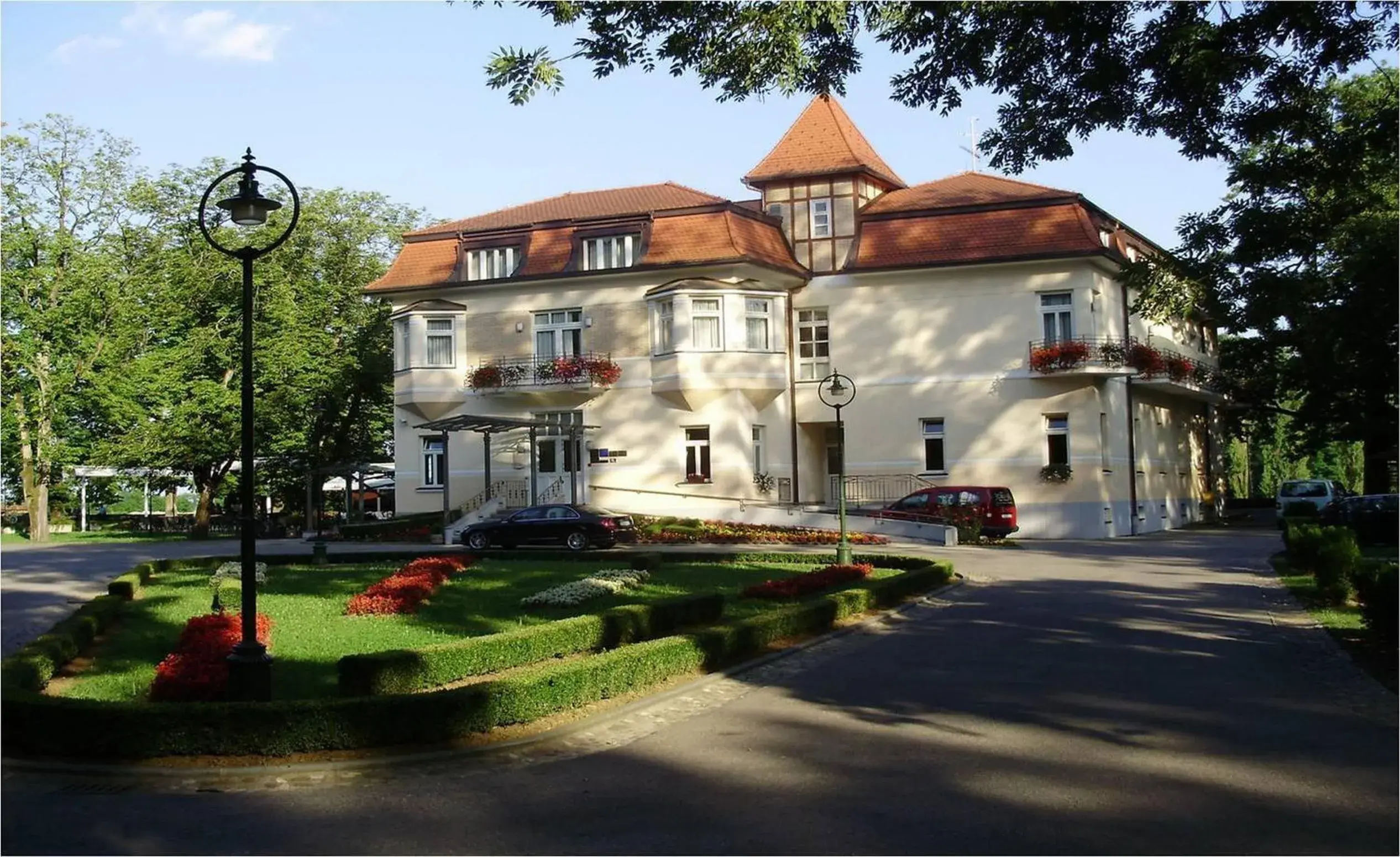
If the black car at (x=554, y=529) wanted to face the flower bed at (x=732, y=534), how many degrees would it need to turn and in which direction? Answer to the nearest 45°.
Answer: approximately 135° to its right

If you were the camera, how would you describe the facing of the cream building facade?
facing the viewer

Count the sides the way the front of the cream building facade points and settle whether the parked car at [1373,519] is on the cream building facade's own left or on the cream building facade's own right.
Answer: on the cream building facade's own left

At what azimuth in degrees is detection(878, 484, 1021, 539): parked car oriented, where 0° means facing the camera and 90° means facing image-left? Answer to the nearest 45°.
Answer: approximately 135°

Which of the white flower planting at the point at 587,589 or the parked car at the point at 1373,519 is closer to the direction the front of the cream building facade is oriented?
the white flower planting

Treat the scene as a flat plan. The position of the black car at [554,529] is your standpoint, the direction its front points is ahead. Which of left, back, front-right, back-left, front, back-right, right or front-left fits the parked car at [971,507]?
back-right

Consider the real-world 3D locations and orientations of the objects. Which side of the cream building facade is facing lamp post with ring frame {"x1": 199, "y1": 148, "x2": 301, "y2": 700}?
front

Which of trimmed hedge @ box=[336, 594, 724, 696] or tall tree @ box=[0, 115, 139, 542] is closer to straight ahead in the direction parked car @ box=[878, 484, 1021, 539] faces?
the tall tree

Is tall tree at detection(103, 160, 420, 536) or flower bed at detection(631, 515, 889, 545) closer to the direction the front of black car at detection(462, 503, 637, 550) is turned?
the tall tree

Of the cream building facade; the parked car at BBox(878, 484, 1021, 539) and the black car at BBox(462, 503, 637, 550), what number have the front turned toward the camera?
1

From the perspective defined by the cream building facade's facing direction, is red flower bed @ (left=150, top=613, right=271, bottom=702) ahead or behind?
ahead

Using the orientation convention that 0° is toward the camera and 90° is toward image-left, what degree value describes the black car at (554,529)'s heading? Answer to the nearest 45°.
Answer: approximately 135°

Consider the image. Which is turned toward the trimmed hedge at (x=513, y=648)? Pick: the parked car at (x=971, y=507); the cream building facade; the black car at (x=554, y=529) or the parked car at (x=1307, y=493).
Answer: the cream building facade

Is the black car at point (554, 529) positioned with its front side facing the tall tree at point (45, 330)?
yes
